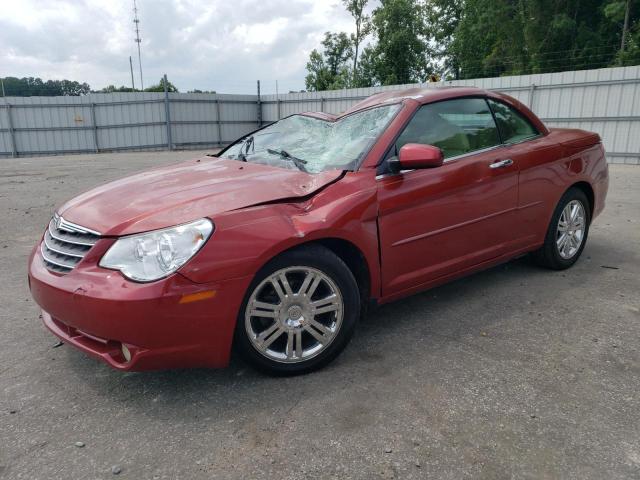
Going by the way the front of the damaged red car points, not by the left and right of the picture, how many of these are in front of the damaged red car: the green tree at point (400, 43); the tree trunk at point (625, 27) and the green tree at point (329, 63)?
0

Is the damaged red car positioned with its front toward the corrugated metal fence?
no

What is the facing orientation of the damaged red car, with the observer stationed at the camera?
facing the viewer and to the left of the viewer

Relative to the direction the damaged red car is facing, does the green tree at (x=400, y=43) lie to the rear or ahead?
to the rear

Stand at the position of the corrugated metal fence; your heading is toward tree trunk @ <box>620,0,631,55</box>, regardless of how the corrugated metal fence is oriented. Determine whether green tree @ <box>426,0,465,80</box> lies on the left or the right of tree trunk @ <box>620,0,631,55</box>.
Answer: left

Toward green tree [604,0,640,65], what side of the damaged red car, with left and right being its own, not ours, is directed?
back

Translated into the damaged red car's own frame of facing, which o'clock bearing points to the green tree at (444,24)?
The green tree is roughly at 5 o'clock from the damaged red car.

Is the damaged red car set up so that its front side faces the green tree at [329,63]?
no

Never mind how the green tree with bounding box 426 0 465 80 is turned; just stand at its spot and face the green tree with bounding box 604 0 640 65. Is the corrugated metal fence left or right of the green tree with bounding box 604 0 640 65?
right

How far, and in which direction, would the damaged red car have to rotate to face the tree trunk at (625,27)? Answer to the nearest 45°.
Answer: approximately 180°

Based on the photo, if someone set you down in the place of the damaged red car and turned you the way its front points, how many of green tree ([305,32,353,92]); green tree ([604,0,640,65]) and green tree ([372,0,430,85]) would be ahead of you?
0
